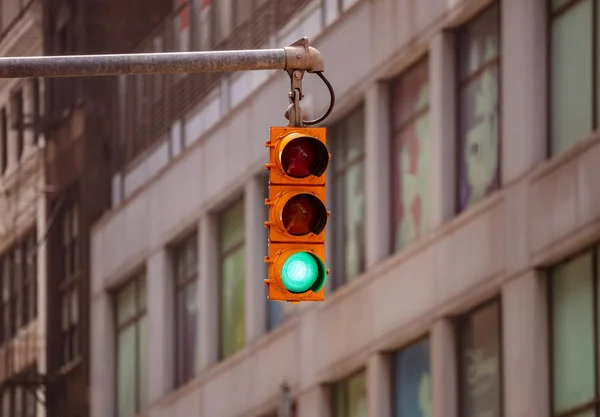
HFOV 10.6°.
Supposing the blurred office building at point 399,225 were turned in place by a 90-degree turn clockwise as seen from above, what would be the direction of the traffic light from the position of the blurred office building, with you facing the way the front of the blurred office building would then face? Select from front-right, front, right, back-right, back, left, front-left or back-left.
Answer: back-left

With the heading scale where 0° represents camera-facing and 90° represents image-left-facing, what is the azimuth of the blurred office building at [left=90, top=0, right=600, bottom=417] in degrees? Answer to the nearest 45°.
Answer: approximately 45°

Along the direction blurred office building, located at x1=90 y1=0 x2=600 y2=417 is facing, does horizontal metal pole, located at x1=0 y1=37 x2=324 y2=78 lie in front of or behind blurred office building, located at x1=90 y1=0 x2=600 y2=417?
in front
